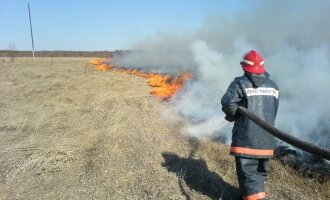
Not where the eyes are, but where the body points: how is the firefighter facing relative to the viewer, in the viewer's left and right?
facing away from the viewer and to the left of the viewer

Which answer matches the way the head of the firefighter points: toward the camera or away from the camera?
away from the camera
